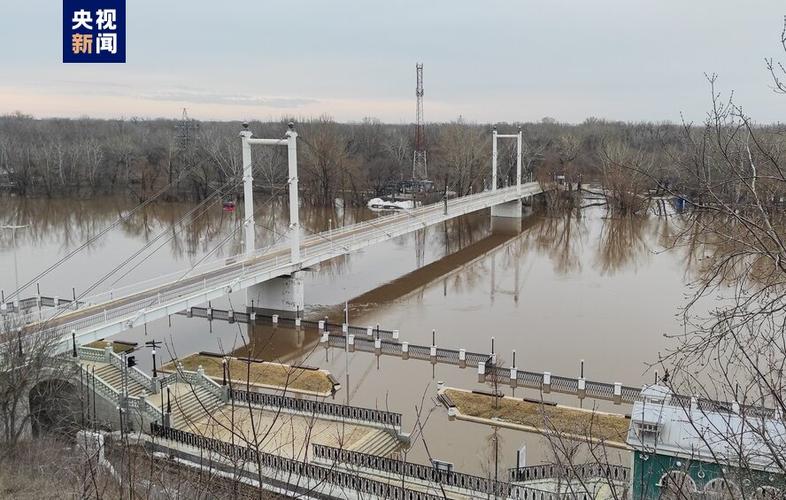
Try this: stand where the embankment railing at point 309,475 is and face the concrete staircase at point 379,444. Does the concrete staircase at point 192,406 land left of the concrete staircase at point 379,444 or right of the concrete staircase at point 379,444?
left

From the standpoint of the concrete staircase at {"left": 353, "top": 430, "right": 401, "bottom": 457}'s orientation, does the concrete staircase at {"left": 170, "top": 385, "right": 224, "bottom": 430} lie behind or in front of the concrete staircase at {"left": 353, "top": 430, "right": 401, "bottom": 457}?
behind

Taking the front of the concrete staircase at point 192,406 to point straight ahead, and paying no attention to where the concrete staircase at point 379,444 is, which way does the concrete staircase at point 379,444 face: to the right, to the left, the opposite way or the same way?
the same way

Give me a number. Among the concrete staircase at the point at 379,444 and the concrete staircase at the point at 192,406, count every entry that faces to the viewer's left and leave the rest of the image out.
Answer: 0
